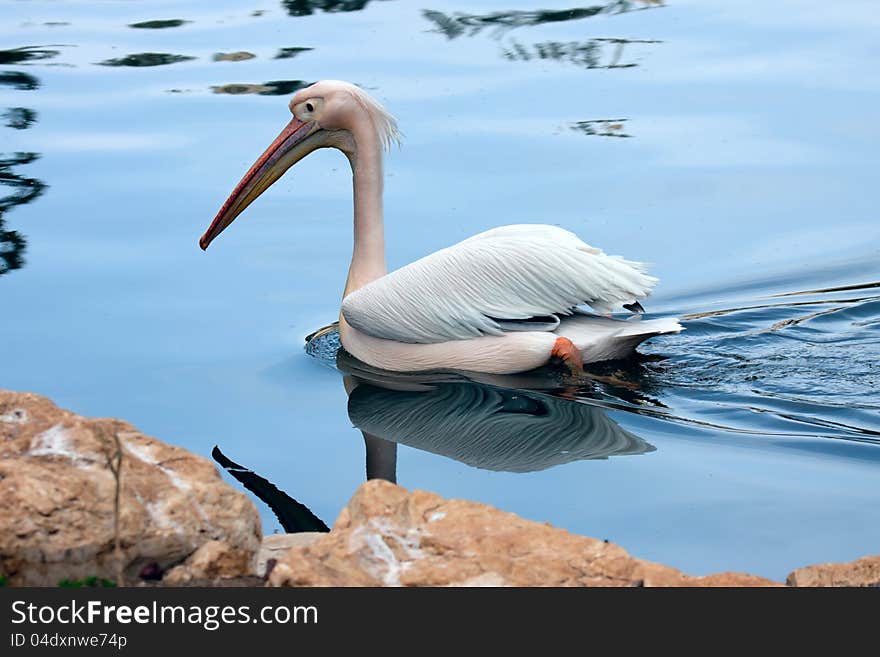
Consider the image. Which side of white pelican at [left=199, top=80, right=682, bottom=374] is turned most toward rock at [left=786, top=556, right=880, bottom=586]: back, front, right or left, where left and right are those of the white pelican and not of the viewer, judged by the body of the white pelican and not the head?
left

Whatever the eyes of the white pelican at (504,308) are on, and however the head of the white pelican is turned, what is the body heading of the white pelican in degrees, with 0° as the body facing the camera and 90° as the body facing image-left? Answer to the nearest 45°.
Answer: approximately 90°

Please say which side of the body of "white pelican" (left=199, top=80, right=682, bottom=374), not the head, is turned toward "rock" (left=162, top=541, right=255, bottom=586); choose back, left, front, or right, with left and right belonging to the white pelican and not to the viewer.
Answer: left

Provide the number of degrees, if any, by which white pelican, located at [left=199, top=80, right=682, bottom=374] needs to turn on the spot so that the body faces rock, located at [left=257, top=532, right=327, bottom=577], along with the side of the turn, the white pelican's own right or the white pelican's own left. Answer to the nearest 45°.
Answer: approximately 90° to the white pelican's own left
